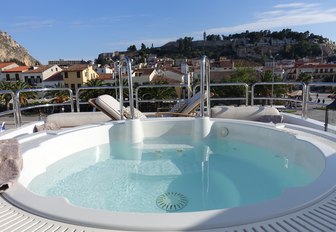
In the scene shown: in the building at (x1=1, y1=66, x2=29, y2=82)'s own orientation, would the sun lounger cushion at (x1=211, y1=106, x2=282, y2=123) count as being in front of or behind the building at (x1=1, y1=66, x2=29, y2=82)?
in front

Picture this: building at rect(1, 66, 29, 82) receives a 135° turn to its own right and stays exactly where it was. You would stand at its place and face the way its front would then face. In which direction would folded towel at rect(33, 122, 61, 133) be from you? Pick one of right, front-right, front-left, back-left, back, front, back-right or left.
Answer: back-left

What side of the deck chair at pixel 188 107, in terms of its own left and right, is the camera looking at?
left

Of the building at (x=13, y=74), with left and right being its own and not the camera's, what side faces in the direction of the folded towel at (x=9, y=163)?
front

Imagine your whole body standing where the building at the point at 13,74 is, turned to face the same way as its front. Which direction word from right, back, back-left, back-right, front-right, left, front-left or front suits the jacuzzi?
front

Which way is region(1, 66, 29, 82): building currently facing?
toward the camera

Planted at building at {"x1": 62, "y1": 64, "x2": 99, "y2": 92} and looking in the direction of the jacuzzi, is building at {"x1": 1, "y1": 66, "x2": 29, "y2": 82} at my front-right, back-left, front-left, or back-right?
back-right

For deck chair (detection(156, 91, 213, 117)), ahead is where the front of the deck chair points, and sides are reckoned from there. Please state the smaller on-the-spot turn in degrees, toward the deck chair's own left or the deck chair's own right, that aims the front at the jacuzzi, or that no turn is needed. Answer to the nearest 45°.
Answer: approximately 90° to the deck chair's own left
